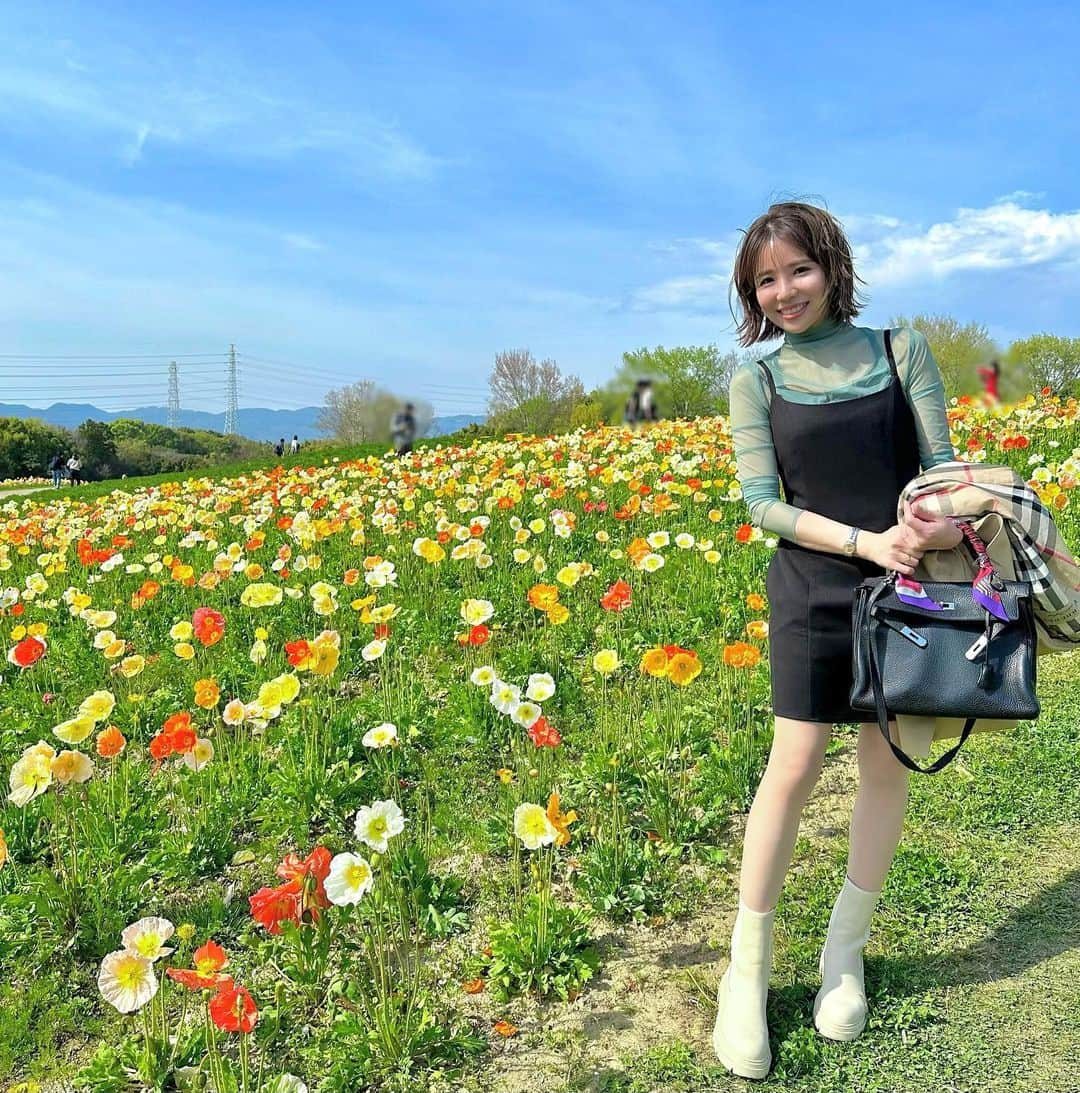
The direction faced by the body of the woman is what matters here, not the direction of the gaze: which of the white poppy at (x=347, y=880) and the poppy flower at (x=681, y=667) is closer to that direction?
the white poppy

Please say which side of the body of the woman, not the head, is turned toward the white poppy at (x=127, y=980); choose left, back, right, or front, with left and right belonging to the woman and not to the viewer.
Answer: right

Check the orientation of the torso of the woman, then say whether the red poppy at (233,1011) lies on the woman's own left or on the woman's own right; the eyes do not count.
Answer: on the woman's own right

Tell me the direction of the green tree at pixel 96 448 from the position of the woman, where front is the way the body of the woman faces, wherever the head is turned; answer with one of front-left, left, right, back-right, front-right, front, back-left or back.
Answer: back-right

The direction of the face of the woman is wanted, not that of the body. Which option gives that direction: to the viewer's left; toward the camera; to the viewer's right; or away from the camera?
toward the camera

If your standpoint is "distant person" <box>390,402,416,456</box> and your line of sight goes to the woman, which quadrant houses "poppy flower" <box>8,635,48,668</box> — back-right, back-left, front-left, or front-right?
front-right

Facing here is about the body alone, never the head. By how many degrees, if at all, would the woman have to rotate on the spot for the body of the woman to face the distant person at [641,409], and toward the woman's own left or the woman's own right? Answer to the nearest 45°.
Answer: approximately 180°

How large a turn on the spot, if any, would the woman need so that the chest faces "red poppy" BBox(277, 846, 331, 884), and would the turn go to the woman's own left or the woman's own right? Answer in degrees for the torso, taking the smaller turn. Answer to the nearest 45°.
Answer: approximately 90° to the woman's own right

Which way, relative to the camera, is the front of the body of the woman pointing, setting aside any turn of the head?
toward the camera

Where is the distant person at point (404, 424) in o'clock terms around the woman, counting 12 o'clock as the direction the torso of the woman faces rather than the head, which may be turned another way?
The distant person is roughly at 5 o'clock from the woman.

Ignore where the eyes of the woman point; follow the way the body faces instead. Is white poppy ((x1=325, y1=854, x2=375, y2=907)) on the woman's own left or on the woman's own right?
on the woman's own right
